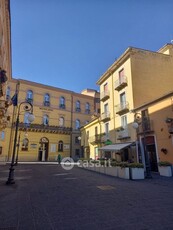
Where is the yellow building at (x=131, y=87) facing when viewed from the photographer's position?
facing the viewer and to the left of the viewer

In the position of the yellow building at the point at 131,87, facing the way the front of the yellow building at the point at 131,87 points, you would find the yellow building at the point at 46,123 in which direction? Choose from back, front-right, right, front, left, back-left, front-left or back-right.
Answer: right

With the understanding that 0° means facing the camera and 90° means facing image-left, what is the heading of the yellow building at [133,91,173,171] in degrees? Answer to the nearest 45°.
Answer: approximately 45°

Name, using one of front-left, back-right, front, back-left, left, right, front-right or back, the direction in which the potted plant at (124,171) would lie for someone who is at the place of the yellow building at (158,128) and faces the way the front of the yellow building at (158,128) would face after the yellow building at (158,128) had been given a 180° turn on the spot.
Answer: back
